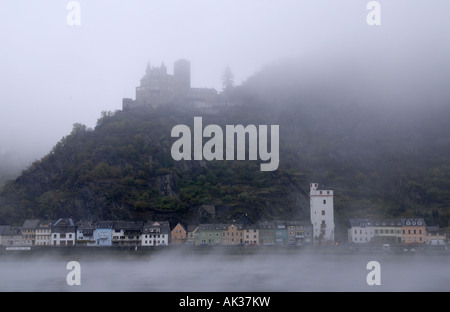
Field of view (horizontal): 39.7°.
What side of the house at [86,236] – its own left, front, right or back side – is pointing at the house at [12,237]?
right

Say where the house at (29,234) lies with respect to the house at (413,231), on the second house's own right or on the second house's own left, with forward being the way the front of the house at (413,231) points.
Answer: on the second house's own right

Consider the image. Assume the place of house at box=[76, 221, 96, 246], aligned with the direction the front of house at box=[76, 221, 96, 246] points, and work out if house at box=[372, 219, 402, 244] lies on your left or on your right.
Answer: on your left

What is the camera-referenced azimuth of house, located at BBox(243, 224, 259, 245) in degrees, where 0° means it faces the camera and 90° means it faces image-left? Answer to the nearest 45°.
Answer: approximately 0°

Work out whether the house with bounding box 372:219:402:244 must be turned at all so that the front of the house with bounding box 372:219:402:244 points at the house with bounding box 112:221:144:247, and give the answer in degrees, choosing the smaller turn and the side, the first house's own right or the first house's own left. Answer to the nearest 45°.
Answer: approximately 90° to the first house's own right

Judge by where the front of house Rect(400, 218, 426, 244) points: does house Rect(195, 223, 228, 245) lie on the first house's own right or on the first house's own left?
on the first house's own right
